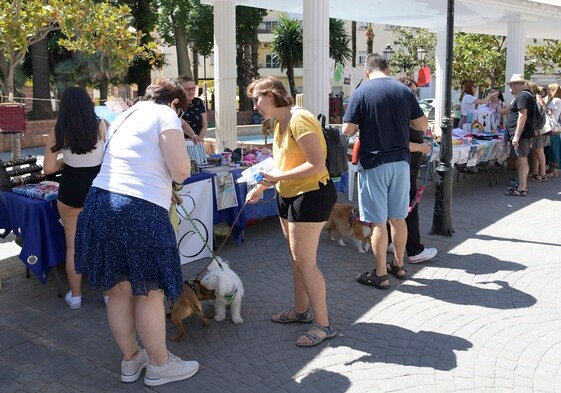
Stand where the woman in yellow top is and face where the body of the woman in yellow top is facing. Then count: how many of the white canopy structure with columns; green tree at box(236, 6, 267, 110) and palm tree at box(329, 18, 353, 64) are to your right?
3

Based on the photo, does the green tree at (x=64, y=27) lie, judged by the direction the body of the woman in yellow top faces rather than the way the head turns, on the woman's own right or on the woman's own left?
on the woman's own right

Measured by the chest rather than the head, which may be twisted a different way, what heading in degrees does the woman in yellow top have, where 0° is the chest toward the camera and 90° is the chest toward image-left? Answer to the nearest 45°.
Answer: approximately 90°

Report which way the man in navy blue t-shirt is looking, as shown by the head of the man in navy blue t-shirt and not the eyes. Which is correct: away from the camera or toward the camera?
away from the camera

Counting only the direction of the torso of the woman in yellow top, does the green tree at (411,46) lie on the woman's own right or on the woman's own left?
on the woman's own right
